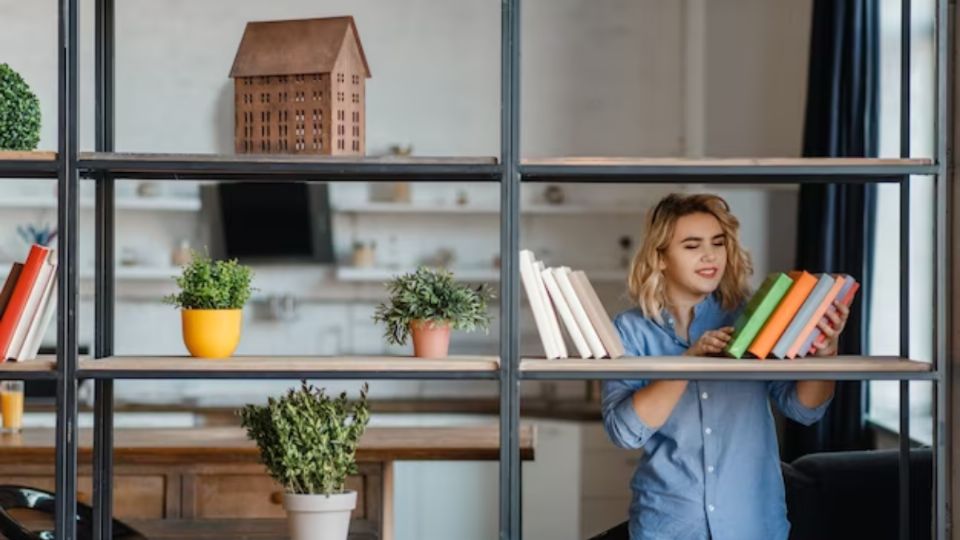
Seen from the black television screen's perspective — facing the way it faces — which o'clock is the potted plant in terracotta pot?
The potted plant in terracotta pot is roughly at 12 o'clock from the black television screen.

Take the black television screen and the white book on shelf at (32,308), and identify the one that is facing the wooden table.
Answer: the black television screen

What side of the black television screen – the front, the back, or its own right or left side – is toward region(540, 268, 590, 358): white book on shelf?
front

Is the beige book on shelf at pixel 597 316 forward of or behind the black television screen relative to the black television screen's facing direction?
forward

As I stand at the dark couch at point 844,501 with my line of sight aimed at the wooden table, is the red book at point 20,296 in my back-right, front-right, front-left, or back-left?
front-left

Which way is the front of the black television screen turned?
toward the camera

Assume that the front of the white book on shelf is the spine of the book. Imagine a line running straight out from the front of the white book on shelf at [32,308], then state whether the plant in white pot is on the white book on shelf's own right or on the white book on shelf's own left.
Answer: on the white book on shelf's own left

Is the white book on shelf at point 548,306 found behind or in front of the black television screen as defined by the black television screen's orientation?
in front

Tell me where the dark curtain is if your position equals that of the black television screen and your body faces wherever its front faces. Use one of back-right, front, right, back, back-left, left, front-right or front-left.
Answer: front-left
